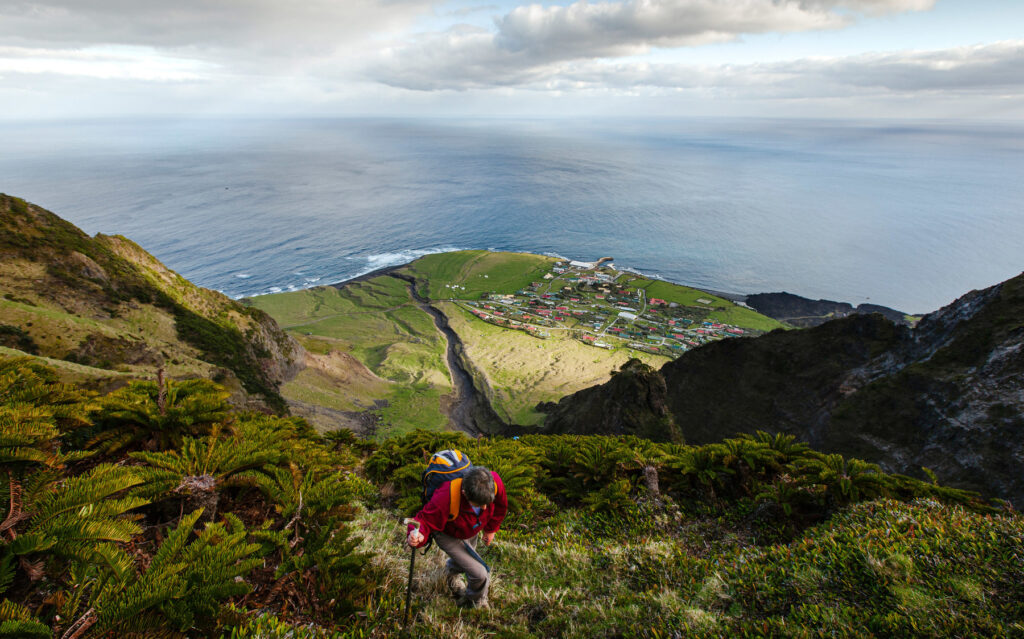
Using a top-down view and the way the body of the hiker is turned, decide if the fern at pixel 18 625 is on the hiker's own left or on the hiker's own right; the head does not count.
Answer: on the hiker's own right

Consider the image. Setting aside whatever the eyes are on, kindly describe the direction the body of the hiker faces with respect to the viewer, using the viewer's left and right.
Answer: facing the viewer and to the right of the viewer
